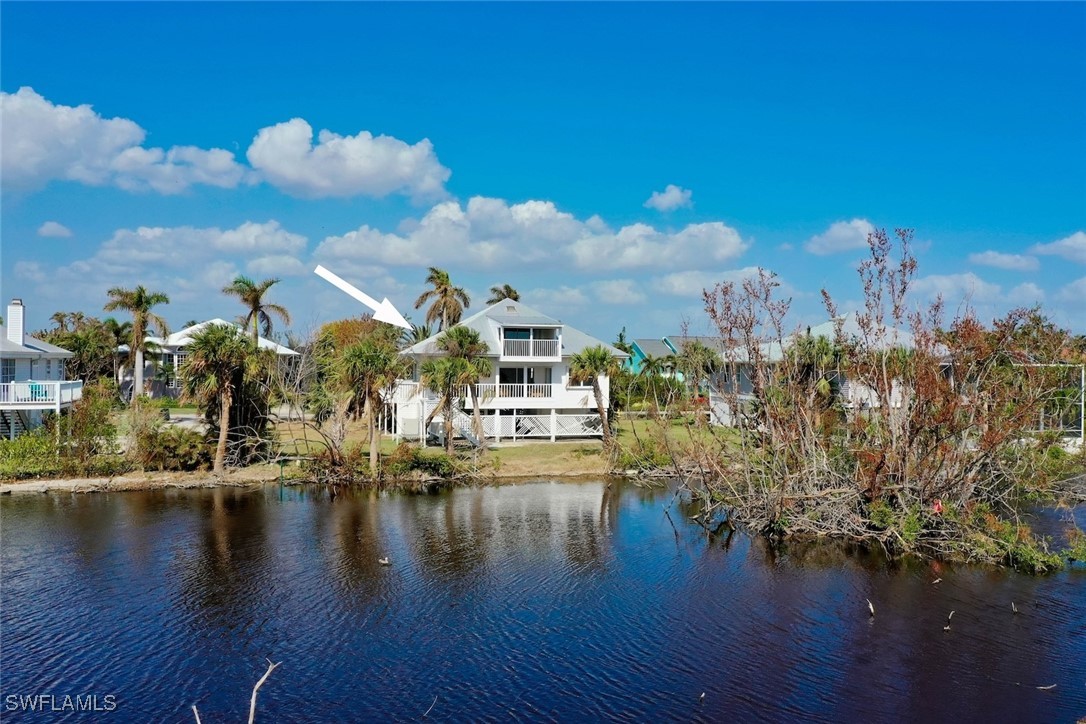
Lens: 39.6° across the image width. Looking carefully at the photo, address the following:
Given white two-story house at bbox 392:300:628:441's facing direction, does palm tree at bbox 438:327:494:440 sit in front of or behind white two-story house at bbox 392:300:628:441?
in front

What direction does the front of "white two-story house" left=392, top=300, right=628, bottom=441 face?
toward the camera

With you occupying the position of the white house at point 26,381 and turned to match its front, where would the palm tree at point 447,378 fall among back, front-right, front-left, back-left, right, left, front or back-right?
front-left

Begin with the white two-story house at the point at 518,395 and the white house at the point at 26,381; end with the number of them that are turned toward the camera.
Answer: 2

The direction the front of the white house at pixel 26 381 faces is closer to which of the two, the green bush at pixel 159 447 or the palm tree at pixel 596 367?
the green bush

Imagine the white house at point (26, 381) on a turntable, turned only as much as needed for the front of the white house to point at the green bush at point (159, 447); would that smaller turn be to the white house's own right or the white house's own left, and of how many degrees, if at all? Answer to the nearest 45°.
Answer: approximately 45° to the white house's own left

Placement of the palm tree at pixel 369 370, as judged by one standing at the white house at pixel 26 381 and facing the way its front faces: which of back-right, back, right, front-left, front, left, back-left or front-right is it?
front-left

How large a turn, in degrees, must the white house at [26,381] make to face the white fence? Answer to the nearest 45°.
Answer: approximately 90° to its left

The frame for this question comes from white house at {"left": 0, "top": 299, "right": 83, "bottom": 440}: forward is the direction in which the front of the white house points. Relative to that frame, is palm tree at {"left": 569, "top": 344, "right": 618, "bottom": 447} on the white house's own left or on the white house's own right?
on the white house's own left

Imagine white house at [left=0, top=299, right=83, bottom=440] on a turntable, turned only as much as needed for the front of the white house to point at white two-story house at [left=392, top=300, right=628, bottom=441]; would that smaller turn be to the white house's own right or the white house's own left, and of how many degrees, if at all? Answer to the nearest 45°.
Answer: approximately 90° to the white house's own left

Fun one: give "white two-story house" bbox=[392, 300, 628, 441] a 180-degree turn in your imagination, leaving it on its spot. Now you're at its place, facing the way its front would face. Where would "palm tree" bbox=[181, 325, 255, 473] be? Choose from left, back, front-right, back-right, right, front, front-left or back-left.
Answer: back-left

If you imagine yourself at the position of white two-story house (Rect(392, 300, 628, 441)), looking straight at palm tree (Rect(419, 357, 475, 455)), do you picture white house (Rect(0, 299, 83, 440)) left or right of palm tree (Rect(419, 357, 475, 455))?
right

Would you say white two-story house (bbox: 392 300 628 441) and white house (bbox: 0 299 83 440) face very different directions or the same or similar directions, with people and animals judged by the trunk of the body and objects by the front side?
same or similar directions
